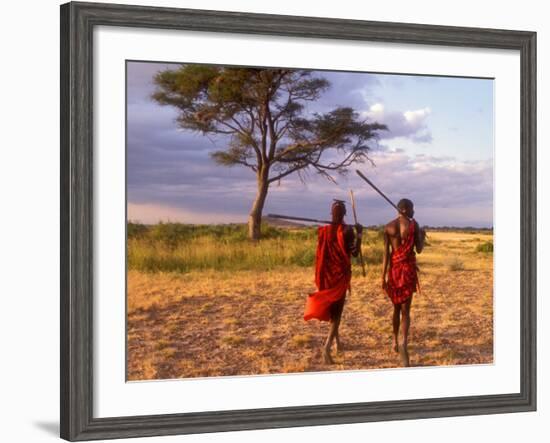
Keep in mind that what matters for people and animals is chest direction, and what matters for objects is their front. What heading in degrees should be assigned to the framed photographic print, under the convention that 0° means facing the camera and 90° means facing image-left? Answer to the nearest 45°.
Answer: approximately 315°
